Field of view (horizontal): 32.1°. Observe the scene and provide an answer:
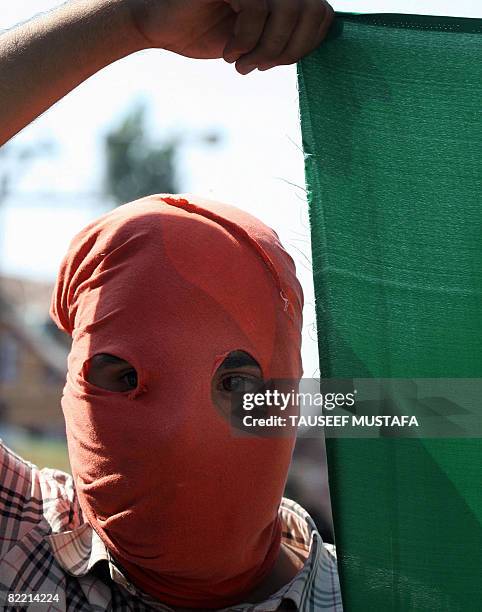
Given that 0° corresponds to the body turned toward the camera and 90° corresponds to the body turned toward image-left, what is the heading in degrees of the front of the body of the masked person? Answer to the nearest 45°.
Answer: approximately 0°

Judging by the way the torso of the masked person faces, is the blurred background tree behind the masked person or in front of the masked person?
behind

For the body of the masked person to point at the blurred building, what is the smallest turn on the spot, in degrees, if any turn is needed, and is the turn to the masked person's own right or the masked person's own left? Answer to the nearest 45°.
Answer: approximately 180°
